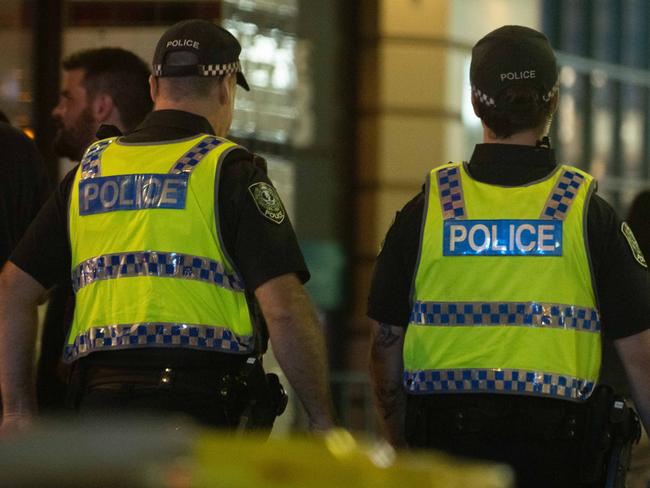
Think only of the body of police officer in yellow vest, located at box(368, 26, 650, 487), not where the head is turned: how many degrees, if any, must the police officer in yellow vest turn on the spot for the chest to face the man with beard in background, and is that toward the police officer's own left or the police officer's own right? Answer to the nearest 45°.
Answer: approximately 45° to the police officer's own left

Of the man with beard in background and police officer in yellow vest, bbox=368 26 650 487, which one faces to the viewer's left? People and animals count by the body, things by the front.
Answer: the man with beard in background

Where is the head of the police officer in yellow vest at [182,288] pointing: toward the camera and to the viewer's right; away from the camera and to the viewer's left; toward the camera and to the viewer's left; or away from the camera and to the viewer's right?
away from the camera and to the viewer's right

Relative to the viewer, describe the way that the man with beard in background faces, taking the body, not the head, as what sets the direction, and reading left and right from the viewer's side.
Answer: facing to the left of the viewer

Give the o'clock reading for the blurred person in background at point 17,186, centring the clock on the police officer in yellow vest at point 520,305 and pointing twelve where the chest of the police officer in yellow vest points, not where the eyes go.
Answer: The blurred person in background is roughly at 10 o'clock from the police officer in yellow vest.

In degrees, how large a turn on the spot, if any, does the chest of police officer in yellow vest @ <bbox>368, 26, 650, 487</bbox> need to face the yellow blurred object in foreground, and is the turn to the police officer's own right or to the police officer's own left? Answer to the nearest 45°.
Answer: approximately 180°

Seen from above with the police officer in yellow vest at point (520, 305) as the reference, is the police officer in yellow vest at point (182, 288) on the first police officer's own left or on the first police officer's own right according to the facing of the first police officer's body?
on the first police officer's own left

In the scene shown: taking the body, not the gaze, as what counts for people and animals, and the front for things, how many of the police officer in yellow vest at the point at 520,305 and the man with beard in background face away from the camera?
1

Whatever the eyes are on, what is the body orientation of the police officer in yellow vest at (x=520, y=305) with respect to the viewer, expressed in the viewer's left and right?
facing away from the viewer

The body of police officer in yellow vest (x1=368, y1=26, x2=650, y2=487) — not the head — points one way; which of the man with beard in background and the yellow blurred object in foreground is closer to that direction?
the man with beard in background

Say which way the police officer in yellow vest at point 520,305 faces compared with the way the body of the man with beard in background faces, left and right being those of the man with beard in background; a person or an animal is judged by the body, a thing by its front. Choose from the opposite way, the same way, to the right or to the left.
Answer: to the right
